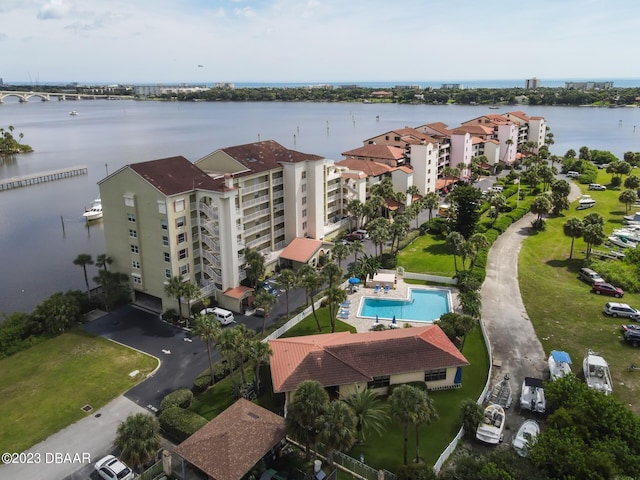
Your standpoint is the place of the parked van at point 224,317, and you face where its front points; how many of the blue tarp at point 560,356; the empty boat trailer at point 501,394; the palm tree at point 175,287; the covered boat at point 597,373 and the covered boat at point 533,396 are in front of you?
4

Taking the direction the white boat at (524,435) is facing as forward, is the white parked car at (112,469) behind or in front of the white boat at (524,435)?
behind

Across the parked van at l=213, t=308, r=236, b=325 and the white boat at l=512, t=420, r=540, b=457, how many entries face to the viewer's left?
0

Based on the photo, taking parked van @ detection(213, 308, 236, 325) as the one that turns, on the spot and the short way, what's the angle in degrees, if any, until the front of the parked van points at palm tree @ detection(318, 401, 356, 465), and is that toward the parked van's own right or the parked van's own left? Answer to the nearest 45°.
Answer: approximately 135° to the parked van's own left

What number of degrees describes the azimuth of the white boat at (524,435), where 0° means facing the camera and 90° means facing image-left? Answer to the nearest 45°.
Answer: approximately 225°

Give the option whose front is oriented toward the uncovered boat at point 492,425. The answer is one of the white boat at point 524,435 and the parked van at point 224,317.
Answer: the parked van

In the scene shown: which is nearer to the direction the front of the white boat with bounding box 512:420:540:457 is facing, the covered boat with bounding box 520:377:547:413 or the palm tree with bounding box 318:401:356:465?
the covered boat

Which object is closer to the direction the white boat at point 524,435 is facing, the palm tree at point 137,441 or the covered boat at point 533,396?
the covered boat

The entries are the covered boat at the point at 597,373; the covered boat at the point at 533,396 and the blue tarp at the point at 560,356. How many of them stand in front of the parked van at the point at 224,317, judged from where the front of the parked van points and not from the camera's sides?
3

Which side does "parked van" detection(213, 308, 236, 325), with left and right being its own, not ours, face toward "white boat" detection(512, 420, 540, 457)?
back

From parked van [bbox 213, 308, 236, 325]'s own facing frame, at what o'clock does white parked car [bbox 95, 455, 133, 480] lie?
The white parked car is roughly at 8 o'clock from the parked van.

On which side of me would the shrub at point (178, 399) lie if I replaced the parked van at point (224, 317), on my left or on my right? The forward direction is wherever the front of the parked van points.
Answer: on my right

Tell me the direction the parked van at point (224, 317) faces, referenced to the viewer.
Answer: facing the viewer and to the right of the viewer

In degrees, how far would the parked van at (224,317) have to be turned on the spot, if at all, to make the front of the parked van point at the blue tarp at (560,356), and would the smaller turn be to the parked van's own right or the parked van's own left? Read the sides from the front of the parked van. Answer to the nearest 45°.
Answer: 0° — it already faces it

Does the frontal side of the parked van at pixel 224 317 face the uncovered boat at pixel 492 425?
yes

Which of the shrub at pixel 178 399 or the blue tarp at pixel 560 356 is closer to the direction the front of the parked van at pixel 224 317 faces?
the blue tarp
